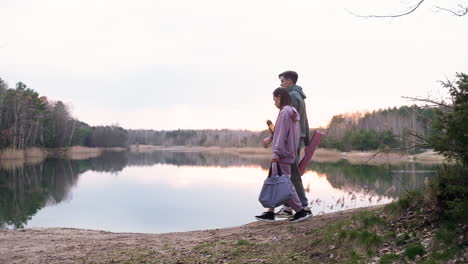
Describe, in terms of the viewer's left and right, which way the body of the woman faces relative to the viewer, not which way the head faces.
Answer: facing to the left of the viewer

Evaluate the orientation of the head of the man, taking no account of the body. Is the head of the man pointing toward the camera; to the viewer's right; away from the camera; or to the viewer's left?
to the viewer's left

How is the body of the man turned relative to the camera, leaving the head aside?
to the viewer's left

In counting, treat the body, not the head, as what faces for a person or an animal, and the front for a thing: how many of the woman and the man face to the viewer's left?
2
